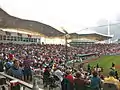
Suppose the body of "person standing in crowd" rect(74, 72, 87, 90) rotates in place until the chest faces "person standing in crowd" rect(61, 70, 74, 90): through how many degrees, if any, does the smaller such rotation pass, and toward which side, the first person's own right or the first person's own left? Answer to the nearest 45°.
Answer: approximately 45° to the first person's own left

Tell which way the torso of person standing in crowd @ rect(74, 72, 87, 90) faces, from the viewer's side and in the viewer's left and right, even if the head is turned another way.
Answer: facing away from the viewer
